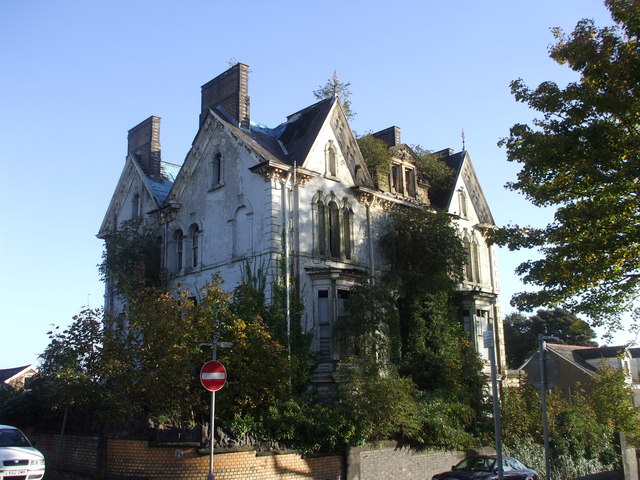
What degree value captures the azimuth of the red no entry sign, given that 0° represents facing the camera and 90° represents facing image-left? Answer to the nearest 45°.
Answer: approximately 0°

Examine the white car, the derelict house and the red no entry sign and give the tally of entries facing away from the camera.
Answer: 0

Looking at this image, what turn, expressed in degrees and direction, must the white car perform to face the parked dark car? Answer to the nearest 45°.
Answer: approximately 45° to its left

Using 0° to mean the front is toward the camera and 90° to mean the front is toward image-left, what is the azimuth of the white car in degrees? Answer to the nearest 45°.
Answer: approximately 315°

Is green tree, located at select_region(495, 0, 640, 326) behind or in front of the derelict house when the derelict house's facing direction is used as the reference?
in front

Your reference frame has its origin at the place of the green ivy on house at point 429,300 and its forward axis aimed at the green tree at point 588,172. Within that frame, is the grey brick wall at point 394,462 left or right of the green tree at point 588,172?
right

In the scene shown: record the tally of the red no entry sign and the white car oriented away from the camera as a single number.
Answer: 0

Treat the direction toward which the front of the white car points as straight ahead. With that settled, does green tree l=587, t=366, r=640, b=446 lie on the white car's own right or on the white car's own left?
on the white car's own left

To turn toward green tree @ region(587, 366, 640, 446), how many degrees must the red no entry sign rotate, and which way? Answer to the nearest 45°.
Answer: approximately 135° to its left

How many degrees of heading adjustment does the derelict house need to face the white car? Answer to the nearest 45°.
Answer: approximately 90° to its right

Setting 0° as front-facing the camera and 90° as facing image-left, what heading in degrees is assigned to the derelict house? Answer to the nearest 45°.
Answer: approximately 315°
